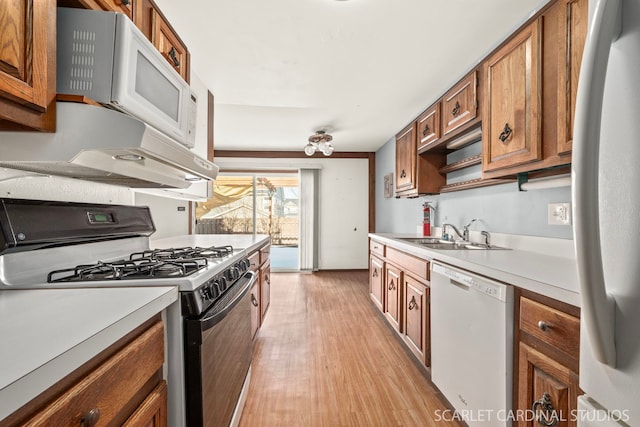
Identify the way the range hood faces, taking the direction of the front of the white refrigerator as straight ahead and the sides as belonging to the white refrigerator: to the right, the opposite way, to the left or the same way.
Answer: the opposite way

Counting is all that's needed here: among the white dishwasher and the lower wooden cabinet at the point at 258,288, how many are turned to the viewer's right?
1

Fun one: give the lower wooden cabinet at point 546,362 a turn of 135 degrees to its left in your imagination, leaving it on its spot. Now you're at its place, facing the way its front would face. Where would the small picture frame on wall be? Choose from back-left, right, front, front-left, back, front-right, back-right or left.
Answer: back-left

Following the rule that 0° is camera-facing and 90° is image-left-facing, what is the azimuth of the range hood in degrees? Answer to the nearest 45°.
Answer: approximately 315°

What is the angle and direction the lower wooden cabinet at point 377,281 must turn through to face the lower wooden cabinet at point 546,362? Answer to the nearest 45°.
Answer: approximately 90° to its left

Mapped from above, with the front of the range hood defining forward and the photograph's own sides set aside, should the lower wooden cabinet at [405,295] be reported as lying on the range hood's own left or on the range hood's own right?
on the range hood's own left

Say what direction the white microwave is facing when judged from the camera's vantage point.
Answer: facing the viewer and to the right of the viewer

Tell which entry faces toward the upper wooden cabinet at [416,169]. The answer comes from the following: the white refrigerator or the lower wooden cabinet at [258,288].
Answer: the lower wooden cabinet

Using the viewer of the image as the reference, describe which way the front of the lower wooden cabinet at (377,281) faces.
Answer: facing to the left of the viewer

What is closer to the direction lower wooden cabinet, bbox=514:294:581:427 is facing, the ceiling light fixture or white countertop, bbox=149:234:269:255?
the white countertop

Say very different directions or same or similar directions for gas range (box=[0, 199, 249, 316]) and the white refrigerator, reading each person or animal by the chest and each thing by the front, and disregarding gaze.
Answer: very different directions

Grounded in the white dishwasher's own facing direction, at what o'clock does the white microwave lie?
The white microwave is roughly at 12 o'clock from the white dishwasher.

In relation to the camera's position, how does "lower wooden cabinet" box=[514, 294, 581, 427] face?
facing the viewer and to the left of the viewer

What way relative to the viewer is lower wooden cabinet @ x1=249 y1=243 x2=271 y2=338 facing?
to the viewer's right

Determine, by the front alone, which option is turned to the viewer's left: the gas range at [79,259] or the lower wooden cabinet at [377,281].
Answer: the lower wooden cabinet

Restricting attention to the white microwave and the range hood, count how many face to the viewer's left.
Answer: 0

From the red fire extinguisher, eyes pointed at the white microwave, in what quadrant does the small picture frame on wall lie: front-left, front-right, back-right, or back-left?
back-right
